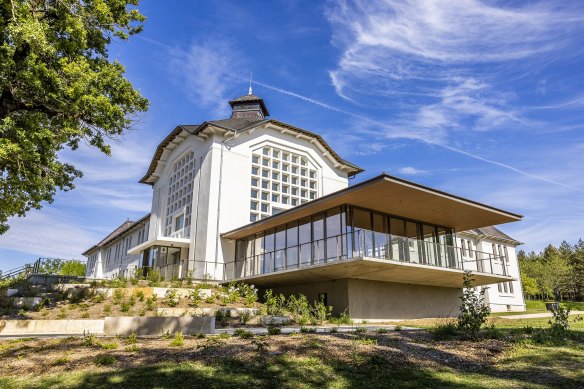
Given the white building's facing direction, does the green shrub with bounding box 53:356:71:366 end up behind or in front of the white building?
in front

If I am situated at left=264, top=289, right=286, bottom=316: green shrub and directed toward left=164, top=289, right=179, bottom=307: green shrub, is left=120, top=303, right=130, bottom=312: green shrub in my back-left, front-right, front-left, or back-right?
front-left

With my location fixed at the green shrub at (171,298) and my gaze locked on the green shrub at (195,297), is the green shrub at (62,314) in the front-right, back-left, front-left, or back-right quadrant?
back-right

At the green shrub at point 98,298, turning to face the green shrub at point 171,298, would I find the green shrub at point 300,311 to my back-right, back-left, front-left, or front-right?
front-right

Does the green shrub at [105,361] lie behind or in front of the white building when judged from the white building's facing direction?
in front

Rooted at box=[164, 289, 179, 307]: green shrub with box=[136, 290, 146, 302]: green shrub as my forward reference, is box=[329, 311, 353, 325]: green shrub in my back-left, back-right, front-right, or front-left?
back-left

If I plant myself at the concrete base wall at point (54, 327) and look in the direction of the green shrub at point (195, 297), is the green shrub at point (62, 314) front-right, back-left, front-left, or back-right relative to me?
front-left
